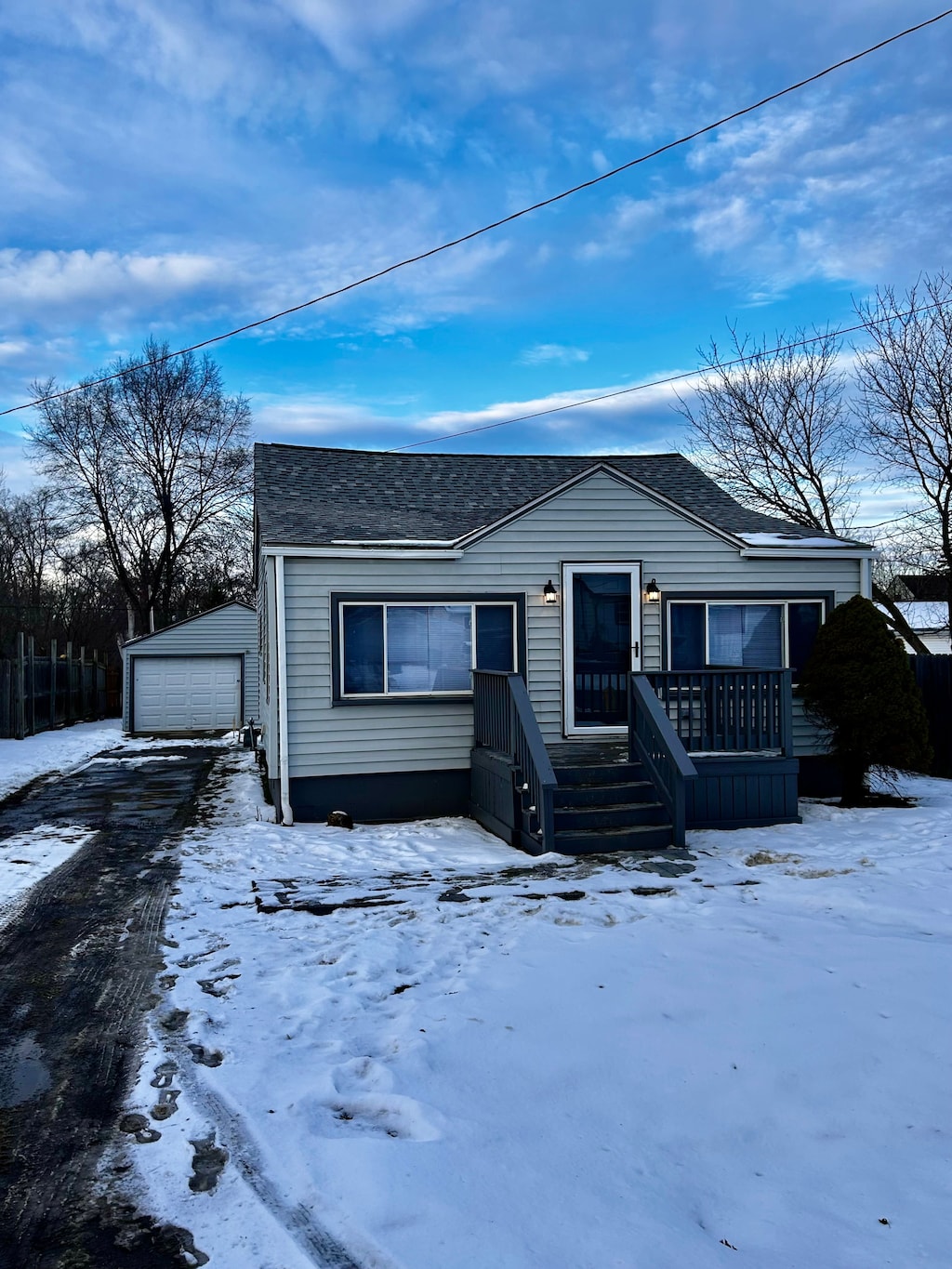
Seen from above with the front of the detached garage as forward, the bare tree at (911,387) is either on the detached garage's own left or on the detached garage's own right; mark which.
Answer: on the detached garage's own left

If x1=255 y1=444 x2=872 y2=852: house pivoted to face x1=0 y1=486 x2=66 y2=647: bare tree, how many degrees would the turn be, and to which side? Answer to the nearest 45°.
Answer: approximately 135° to its right

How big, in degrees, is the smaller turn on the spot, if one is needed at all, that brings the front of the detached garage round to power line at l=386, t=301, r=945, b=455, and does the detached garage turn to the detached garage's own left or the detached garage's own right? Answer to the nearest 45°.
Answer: approximately 45° to the detached garage's own left

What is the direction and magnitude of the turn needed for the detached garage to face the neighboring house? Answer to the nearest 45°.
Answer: approximately 90° to its left

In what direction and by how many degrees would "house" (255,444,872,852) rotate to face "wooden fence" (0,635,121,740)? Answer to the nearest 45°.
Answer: approximately 135° to its right

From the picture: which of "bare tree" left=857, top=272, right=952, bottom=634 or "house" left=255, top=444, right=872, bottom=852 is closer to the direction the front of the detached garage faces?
the house

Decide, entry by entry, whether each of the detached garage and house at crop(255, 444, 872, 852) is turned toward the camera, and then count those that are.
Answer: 2

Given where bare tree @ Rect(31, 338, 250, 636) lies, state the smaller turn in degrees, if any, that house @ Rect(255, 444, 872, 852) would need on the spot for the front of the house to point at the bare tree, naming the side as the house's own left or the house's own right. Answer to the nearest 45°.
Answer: approximately 135° to the house's own right

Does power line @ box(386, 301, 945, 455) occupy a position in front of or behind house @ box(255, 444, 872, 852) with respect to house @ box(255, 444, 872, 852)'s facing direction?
behind

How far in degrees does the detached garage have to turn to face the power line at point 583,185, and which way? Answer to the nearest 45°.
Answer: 0° — it already faces it

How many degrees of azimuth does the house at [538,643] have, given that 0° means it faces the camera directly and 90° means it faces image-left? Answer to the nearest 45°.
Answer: approximately 0°

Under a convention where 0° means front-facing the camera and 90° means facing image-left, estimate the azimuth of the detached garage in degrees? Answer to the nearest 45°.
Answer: approximately 0°

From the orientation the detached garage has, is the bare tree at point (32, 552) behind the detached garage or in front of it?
behind
